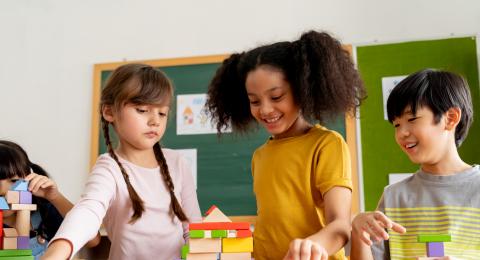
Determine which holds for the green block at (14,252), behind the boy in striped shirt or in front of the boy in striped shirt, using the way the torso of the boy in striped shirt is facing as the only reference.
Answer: in front

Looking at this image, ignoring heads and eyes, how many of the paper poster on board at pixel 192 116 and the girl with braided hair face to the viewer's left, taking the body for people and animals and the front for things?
0

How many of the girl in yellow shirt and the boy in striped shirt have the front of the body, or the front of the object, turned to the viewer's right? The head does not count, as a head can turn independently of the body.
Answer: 0

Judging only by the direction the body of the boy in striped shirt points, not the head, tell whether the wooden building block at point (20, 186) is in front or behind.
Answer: in front

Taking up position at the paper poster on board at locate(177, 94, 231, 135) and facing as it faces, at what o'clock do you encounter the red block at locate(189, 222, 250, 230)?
The red block is roughly at 12 o'clock from the paper poster on board.

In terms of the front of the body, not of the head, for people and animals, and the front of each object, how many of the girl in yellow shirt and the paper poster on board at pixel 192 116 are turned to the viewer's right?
0

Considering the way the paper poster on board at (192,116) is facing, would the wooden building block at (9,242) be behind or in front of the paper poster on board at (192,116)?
in front

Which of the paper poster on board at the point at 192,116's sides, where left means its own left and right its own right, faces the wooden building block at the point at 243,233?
front

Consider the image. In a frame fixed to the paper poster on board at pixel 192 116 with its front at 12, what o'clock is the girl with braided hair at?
The girl with braided hair is roughly at 12 o'clock from the paper poster on board.

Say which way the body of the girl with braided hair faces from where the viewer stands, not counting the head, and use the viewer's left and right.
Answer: facing the viewer and to the right of the viewer

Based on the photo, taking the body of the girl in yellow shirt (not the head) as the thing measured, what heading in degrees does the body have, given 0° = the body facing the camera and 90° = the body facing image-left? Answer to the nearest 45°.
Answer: approximately 45°
